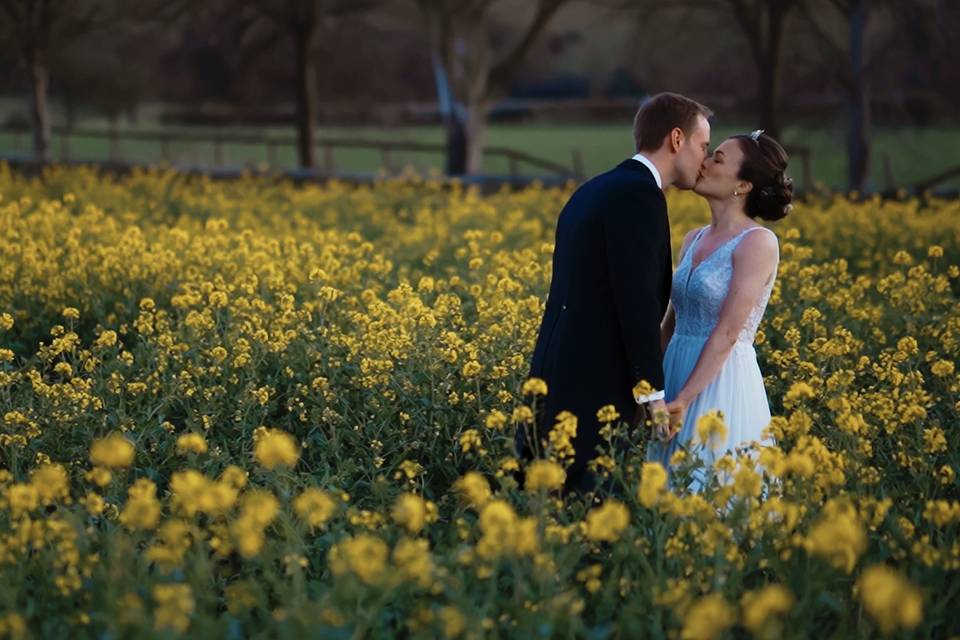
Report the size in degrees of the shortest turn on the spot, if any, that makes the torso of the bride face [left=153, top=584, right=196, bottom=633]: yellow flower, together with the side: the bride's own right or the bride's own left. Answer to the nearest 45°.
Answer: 0° — they already face it

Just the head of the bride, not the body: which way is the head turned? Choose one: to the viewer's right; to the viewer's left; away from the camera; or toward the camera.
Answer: to the viewer's left

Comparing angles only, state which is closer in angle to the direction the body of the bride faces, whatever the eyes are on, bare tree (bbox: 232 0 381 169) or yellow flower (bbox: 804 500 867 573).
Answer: the yellow flower

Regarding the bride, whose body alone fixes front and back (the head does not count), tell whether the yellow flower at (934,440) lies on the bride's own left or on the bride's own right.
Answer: on the bride's own left

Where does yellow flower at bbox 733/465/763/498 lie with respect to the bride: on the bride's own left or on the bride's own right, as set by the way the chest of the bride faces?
on the bride's own left

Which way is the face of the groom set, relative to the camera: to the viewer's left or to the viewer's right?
to the viewer's right

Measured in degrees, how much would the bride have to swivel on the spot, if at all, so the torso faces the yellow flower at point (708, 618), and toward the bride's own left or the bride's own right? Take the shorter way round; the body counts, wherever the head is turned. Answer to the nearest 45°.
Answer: approximately 45° to the bride's own left

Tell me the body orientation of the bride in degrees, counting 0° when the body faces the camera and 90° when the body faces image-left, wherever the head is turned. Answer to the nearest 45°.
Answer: approximately 45°

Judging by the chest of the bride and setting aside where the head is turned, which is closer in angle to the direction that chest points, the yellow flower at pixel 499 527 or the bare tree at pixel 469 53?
the yellow flower

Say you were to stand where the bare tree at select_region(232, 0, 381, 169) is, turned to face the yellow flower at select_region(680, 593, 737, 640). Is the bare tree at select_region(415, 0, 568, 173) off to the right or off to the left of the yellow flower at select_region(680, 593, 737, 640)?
left

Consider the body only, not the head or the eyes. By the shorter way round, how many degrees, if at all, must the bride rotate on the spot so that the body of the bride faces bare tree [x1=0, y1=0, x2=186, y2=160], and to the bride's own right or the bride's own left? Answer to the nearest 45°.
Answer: approximately 90° to the bride's own right
